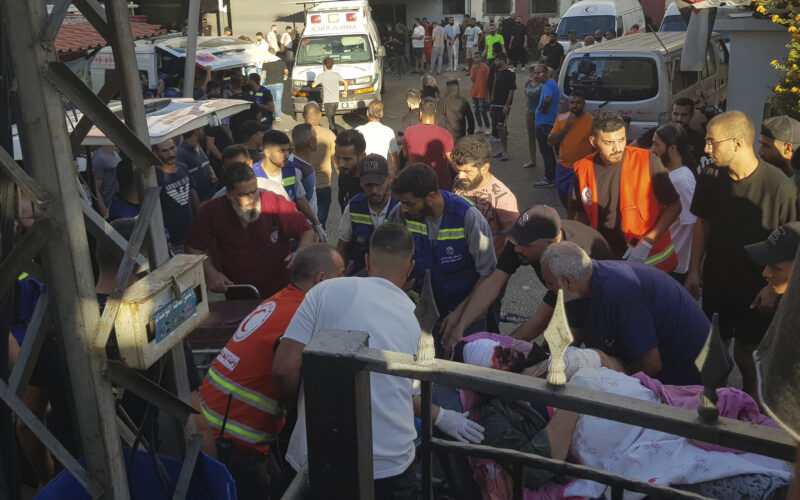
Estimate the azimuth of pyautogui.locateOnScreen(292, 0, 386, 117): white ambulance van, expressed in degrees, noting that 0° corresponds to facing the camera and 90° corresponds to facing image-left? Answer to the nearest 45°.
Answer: approximately 0°

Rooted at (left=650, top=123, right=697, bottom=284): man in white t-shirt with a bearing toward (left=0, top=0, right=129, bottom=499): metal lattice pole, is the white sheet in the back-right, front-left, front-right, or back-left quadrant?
front-left

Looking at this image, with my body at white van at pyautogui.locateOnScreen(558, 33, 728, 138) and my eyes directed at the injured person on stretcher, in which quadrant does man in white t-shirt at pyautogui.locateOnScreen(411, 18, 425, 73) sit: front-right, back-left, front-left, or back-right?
back-right

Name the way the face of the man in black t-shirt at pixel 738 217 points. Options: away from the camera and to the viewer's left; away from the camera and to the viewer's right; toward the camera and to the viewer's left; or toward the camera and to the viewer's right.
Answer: toward the camera and to the viewer's left

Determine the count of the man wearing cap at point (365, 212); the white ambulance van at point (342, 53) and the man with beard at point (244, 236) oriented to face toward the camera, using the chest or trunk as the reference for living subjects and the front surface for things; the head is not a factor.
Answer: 3

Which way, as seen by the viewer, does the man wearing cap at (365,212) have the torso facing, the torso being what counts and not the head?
toward the camera

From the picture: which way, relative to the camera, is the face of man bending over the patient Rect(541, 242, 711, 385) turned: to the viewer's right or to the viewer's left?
to the viewer's left

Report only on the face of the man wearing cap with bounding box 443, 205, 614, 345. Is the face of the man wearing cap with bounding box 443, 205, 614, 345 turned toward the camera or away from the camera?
toward the camera

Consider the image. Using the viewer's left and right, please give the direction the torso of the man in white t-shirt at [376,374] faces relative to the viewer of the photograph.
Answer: facing away from the viewer and to the right of the viewer

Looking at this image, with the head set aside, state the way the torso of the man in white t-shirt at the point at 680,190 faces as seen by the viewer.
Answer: to the viewer's left

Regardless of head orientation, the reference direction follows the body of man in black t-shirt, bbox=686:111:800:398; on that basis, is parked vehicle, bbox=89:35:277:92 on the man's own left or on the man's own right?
on the man's own right

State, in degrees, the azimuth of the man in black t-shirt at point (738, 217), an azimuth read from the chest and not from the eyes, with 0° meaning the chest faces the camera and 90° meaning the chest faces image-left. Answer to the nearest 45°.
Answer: approximately 45°

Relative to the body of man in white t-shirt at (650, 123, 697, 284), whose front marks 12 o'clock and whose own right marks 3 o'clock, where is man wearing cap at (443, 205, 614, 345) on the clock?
The man wearing cap is roughly at 10 o'clock from the man in white t-shirt.

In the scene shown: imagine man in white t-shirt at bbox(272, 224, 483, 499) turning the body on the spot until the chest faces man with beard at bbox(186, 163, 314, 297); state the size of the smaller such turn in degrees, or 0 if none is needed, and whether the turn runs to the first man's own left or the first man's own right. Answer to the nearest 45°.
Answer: approximately 45° to the first man's own left

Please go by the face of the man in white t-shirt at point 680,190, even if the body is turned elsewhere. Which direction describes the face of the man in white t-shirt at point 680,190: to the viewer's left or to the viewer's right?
to the viewer's left

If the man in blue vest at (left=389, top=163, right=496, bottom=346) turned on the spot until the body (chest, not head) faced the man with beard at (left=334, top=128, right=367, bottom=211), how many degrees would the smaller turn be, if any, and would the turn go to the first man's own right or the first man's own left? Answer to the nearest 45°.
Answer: approximately 135° to the first man's own right

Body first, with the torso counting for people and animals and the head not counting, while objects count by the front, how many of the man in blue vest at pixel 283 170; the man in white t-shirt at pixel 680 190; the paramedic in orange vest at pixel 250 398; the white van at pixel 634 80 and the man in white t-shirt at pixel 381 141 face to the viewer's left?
1

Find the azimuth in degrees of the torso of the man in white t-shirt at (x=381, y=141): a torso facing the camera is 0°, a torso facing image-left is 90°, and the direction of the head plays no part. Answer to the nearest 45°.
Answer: approximately 180°
